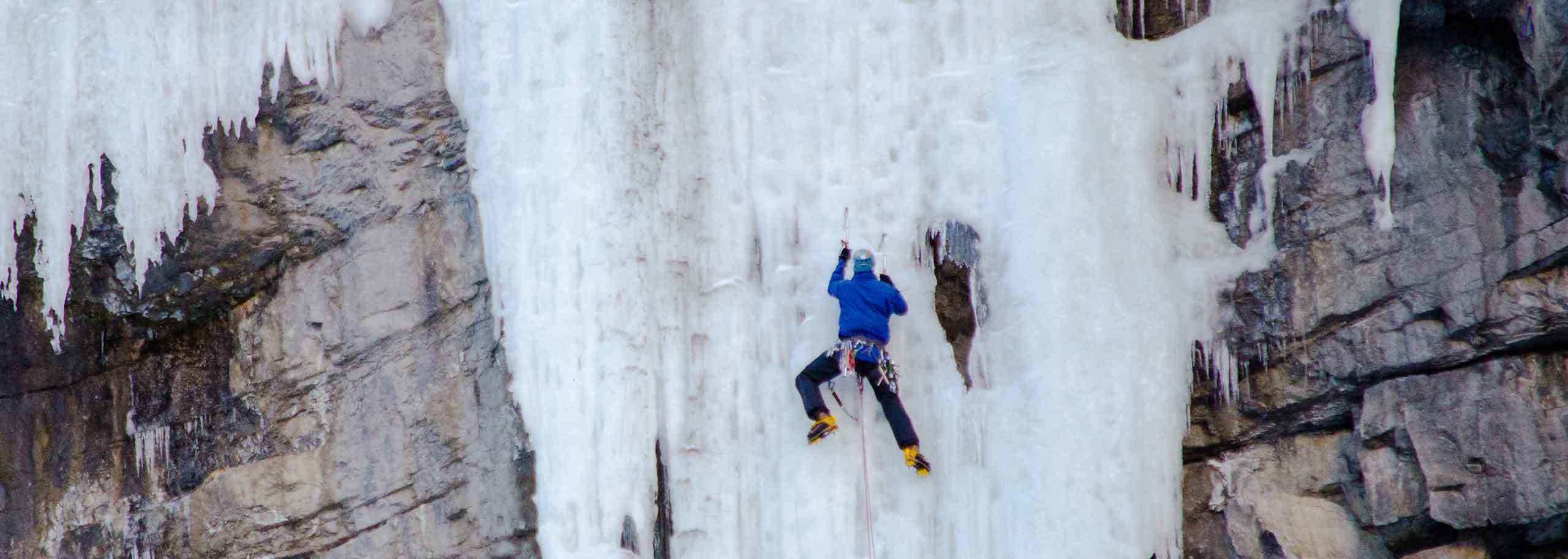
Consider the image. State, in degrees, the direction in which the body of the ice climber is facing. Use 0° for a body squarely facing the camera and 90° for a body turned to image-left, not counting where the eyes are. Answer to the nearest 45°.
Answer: approximately 180°

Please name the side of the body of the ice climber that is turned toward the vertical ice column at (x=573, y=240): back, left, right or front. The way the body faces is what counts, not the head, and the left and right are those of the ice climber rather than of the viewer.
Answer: left

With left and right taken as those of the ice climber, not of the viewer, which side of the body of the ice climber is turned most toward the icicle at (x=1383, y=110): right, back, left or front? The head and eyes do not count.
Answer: right
